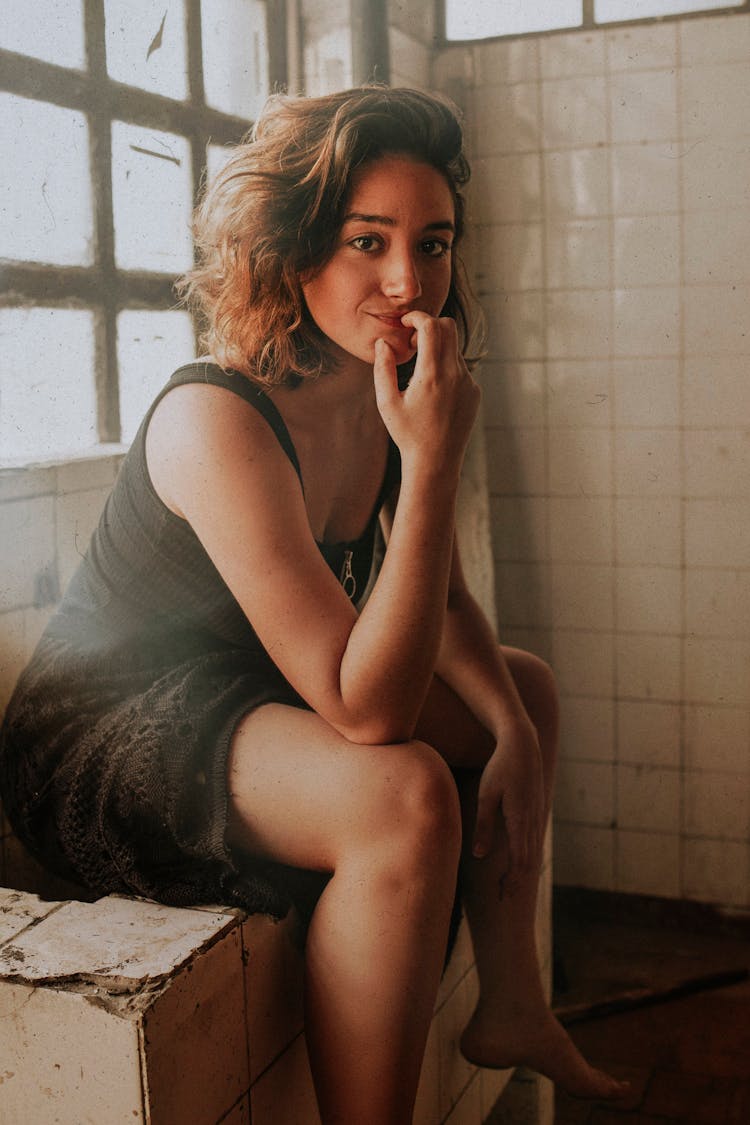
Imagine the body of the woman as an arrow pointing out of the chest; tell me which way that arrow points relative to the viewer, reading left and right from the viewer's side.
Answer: facing the viewer and to the right of the viewer

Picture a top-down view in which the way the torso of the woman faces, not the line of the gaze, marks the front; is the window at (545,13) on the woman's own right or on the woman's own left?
on the woman's own left
